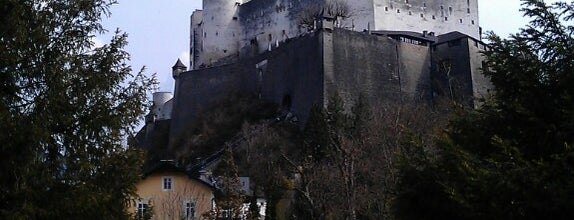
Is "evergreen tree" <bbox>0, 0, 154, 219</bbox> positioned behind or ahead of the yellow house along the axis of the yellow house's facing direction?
ahead

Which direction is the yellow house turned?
toward the camera
